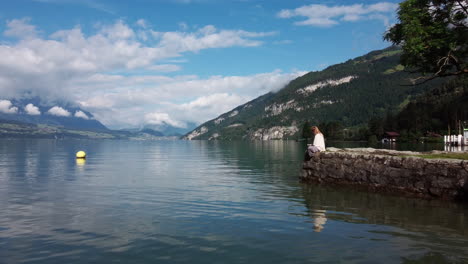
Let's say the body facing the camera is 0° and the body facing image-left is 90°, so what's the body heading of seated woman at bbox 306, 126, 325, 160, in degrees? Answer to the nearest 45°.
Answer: approximately 90°

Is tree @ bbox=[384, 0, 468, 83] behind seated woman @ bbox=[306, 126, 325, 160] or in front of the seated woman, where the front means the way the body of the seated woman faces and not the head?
behind
